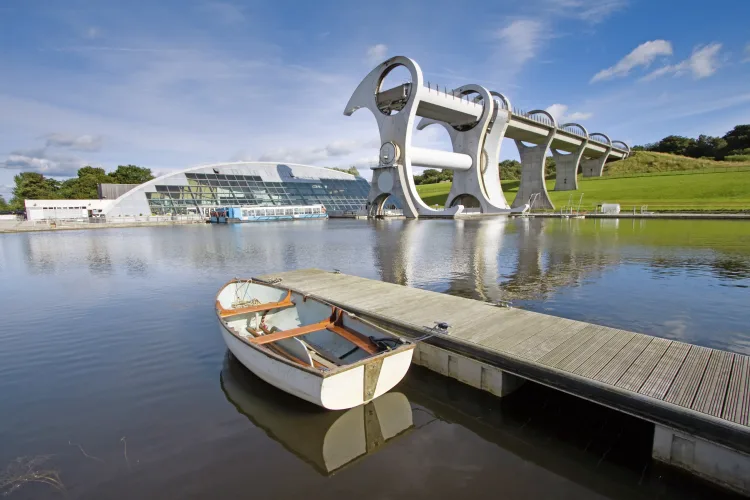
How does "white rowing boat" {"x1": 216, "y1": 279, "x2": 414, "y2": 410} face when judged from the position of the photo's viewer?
facing away from the viewer and to the left of the viewer
